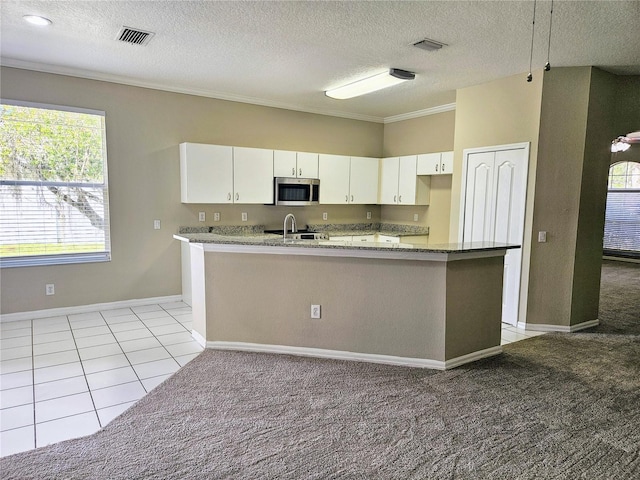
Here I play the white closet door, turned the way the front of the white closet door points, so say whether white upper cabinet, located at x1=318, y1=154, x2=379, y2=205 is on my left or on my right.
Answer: on my right

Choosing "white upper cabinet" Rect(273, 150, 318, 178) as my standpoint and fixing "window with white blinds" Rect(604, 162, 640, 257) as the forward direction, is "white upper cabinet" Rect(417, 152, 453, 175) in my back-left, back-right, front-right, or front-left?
front-right

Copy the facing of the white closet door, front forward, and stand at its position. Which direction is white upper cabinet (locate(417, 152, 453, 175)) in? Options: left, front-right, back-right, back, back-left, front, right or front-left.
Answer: right

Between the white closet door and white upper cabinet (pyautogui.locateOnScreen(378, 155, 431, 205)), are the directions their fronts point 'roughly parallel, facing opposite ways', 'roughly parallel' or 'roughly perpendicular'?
roughly parallel

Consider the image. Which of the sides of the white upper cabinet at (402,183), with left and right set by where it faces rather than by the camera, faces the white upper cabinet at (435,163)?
left

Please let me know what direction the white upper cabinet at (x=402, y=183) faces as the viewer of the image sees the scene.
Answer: facing the viewer and to the left of the viewer

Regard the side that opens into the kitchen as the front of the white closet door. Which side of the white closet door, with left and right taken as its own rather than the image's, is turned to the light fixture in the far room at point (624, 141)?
back

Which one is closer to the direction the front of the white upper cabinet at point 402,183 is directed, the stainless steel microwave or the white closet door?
the stainless steel microwave

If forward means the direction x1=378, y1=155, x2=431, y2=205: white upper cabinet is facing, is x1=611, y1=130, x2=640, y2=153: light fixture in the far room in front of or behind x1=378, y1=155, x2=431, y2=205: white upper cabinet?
behind

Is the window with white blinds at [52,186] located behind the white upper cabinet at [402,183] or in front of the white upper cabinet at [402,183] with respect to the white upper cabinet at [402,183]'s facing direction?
in front

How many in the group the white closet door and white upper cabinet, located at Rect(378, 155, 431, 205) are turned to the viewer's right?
0
